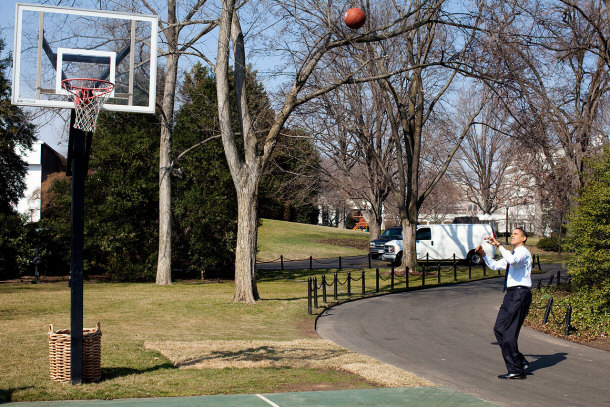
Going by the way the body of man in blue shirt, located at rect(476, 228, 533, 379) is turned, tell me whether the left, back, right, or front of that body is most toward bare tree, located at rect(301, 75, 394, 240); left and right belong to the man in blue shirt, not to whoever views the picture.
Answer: right

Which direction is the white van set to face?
to the viewer's left

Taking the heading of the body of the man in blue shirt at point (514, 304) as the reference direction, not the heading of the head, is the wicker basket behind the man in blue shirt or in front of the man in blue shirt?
in front

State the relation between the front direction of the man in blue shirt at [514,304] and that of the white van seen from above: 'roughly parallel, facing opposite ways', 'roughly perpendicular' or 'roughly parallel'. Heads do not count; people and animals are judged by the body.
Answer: roughly parallel

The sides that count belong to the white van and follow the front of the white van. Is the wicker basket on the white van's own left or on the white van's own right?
on the white van's own left

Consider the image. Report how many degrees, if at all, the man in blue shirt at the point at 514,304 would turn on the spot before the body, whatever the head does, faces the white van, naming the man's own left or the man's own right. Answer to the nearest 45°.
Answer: approximately 90° to the man's own right

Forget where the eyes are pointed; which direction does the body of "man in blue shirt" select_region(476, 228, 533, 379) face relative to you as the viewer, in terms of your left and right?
facing to the left of the viewer

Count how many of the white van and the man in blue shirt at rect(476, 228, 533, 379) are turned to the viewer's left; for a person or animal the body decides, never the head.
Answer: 2

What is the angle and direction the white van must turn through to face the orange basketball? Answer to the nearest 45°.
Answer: approximately 90° to its left
